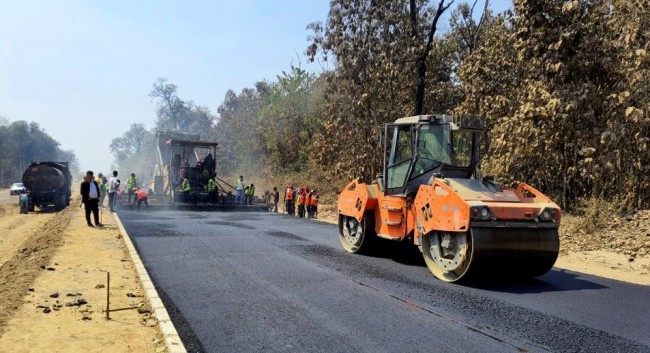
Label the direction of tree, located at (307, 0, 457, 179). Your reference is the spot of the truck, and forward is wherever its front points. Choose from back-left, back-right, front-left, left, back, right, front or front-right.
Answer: back-right

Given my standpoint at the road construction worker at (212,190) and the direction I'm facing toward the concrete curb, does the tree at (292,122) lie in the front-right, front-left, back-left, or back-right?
back-left

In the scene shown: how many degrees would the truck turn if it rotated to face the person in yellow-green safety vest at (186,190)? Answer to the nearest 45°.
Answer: approximately 135° to its right

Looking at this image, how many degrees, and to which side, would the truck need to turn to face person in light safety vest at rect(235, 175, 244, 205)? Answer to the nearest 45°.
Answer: approximately 135° to its right

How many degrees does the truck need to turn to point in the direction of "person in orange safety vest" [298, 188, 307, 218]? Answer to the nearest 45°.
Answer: approximately 135° to its right

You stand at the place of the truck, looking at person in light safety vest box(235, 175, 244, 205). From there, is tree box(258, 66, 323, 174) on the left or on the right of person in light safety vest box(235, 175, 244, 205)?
left

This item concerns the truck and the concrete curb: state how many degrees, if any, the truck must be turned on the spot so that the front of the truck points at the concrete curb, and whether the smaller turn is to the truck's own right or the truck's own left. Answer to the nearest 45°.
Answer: approximately 180°

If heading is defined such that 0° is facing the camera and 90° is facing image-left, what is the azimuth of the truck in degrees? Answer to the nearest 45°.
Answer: approximately 180°
